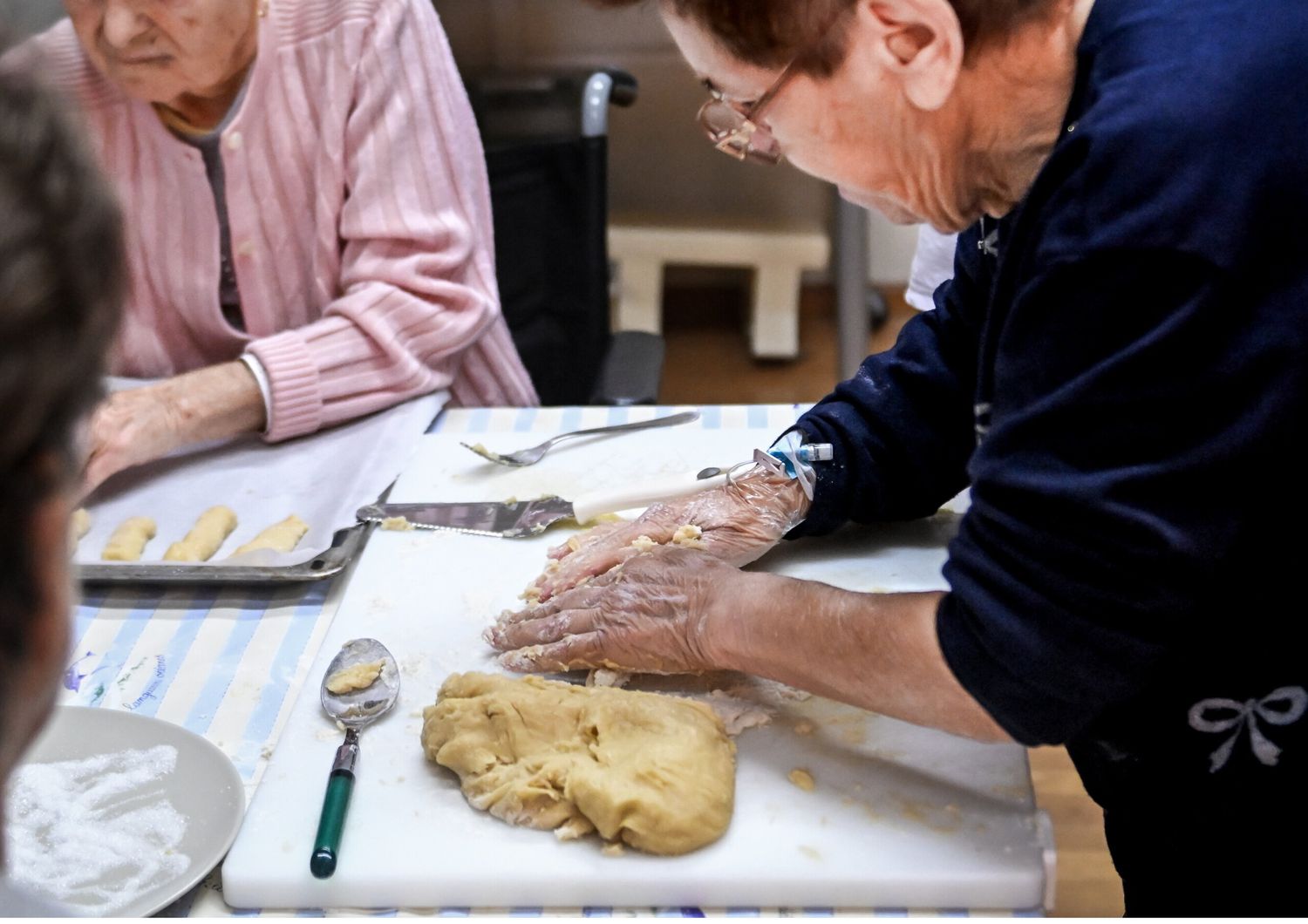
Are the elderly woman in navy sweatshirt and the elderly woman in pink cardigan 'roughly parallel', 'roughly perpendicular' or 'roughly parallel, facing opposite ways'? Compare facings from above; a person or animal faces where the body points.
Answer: roughly perpendicular

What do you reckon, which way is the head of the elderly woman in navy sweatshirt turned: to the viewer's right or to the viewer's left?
to the viewer's left

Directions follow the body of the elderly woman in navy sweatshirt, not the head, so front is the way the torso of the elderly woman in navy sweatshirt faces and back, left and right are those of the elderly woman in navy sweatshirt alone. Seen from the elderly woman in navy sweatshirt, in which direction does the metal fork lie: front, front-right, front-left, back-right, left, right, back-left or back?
front-right

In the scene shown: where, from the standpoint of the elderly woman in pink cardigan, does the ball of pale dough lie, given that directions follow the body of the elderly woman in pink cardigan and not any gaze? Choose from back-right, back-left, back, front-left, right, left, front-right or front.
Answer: front-left

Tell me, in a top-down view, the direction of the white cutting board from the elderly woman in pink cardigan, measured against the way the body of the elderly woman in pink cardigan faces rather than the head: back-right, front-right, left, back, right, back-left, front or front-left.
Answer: front-left

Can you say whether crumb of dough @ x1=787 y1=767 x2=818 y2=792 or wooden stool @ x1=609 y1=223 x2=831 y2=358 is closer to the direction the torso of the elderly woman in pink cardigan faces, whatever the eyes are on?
the crumb of dough

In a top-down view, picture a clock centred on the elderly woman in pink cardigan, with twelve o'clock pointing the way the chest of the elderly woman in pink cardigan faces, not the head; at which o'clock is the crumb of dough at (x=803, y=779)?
The crumb of dough is roughly at 10 o'clock from the elderly woman in pink cardigan.

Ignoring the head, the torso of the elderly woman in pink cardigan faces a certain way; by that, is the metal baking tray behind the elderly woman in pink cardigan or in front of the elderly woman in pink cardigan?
in front

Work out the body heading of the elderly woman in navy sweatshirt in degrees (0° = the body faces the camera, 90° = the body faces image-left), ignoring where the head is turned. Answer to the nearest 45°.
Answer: approximately 90°

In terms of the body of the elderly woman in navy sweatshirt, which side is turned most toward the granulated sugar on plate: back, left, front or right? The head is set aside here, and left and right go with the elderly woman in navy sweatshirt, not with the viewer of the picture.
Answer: front

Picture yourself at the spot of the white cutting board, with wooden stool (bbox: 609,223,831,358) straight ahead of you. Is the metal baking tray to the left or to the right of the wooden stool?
left

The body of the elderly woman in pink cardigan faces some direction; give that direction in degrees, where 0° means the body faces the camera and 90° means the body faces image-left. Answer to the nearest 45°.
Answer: approximately 45°

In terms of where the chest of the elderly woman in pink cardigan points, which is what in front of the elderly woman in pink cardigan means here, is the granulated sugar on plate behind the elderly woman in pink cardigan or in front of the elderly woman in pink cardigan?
in front
